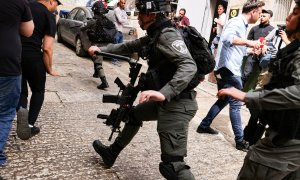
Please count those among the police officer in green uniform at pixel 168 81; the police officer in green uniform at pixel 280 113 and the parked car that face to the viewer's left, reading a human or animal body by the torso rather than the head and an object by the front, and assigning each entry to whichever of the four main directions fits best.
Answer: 2

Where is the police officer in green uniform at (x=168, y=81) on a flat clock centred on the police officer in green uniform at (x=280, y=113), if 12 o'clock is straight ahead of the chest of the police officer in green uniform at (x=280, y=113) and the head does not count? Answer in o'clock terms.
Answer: the police officer in green uniform at (x=168, y=81) is roughly at 1 o'clock from the police officer in green uniform at (x=280, y=113).

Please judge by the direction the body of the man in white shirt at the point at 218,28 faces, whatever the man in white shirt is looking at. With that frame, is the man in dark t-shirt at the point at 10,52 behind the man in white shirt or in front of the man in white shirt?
in front

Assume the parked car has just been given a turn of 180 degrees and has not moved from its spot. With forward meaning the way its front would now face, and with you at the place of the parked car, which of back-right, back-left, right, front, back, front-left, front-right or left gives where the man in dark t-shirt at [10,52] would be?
back-left

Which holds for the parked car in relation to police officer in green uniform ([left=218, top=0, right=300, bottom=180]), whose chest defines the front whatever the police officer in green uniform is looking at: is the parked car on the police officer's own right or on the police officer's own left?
on the police officer's own right

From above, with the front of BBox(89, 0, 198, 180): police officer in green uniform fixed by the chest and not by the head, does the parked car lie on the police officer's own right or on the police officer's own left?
on the police officer's own right

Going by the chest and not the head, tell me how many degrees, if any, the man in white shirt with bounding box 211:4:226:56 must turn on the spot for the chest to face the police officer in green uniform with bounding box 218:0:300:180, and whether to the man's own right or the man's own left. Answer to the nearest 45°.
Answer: approximately 45° to the man's own left

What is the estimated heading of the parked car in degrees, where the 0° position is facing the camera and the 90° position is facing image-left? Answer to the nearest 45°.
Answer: approximately 315°

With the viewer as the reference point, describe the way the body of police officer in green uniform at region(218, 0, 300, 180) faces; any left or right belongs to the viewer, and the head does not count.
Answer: facing to the left of the viewer

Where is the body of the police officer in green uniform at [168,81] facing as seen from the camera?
to the viewer's left
